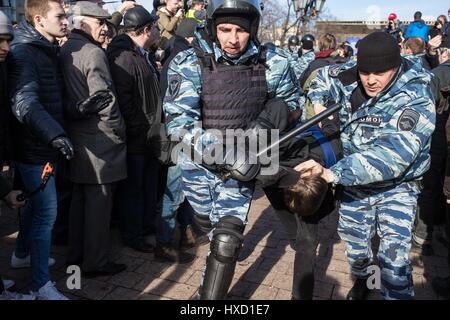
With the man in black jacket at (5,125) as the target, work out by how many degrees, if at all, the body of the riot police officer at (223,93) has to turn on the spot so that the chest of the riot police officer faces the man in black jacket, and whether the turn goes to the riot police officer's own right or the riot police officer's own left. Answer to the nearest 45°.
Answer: approximately 90° to the riot police officer's own right

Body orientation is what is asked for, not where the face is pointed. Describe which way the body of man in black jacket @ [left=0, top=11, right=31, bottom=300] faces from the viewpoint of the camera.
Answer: to the viewer's right

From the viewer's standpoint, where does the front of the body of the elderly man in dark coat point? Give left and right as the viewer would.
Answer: facing to the right of the viewer

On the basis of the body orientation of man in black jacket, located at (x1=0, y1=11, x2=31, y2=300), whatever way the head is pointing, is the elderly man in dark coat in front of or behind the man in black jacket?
in front

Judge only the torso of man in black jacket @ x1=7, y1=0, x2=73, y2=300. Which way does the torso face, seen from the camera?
to the viewer's right

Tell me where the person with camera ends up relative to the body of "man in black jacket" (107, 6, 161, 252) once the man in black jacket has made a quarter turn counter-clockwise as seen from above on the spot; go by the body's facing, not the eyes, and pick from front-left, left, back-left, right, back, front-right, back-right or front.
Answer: front

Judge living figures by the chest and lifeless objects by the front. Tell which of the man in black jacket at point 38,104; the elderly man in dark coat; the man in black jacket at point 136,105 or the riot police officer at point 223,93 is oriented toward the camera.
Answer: the riot police officer

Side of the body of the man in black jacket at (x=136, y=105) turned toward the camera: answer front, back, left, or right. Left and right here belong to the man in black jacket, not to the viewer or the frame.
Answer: right

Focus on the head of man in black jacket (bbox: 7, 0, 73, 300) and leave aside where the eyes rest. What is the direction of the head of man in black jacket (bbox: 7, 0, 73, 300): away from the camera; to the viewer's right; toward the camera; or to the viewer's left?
to the viewer's right

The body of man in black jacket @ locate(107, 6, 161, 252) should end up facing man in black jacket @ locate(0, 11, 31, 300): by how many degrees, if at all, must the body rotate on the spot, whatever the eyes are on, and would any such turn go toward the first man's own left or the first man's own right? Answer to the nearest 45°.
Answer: approximately 135° to the first man's own right

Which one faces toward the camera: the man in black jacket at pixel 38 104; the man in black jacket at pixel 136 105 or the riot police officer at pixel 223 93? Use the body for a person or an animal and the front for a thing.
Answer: the riot police officer
